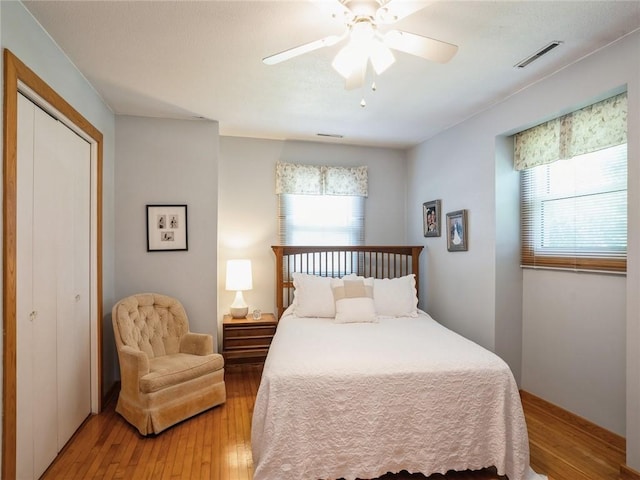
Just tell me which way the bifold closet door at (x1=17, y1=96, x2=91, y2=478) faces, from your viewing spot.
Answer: facing to the right of the viewer

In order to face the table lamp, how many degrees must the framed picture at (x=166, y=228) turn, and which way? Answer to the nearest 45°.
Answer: approximately 90° to its left

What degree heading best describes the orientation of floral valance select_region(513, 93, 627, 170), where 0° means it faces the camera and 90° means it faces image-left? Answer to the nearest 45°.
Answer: approximately 45°

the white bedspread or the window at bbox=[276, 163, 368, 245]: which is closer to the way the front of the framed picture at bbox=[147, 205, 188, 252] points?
the white bedspread

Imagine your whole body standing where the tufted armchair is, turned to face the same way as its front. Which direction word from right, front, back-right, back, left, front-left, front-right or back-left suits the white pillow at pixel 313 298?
front-left

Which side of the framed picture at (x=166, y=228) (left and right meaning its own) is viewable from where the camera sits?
front

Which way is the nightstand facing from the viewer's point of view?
toward the camera

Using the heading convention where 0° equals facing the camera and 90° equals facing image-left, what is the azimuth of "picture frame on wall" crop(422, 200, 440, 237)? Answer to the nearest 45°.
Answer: approximately 45°

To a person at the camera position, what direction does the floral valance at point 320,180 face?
facing the viewer

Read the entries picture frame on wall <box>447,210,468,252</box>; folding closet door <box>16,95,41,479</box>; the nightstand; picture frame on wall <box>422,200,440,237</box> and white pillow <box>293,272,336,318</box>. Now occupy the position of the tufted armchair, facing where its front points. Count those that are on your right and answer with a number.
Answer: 1

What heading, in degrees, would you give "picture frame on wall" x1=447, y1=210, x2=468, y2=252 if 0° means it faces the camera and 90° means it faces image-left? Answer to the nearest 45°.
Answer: approximately 45°

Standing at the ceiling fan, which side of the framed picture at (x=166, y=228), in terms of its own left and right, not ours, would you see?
front

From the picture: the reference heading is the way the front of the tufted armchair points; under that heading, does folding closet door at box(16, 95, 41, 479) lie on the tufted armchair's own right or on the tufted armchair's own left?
on the tufted armchair's own right
